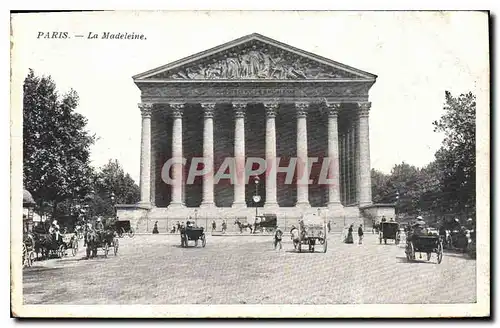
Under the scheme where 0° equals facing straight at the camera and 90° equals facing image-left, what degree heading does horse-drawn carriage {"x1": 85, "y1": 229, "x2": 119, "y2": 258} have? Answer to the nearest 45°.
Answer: approximately 45°

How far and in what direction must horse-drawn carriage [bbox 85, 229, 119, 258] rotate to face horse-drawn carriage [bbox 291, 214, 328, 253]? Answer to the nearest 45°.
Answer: approximately 135° to its left

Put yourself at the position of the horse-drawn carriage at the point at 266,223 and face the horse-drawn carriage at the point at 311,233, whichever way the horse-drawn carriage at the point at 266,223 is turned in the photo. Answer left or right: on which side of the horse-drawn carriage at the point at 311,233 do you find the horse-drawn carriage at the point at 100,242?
right

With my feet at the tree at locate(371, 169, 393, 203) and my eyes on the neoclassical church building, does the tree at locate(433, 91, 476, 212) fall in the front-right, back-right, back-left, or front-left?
back-left

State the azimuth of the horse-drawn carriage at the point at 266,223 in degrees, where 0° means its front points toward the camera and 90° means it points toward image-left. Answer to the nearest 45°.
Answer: approximately 90°
